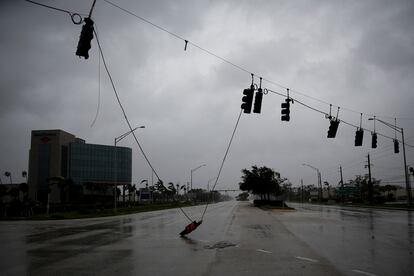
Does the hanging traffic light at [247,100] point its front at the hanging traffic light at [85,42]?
no
